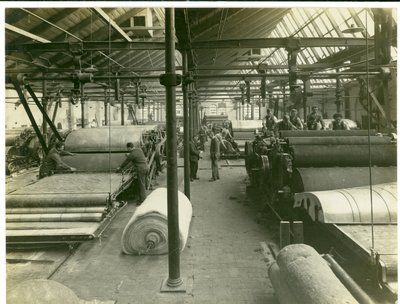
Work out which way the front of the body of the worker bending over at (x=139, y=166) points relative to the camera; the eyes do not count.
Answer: to the viewer's left

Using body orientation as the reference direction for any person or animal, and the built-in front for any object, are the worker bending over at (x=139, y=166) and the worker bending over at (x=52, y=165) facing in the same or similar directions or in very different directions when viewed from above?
very different directions

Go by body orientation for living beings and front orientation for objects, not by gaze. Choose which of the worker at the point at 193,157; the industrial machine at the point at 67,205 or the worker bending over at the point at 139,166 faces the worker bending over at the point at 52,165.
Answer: the worker bending over at the point at 139,166

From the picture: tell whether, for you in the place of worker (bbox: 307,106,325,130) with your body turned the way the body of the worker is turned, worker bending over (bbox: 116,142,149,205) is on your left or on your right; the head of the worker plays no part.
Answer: on your right

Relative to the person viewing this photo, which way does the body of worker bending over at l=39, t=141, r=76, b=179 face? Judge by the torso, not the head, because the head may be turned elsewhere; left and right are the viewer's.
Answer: facing to the right of the viewer
